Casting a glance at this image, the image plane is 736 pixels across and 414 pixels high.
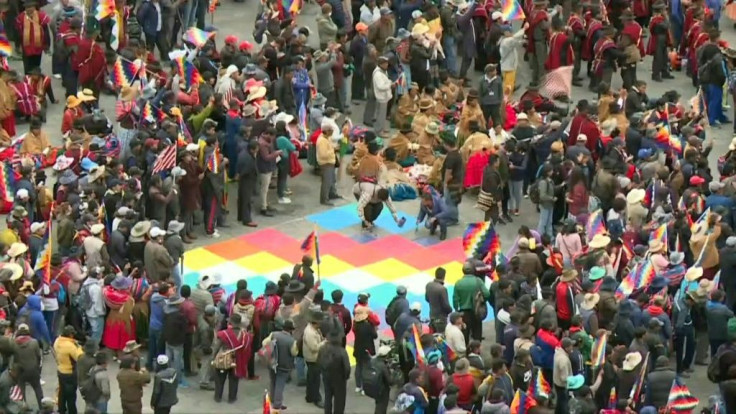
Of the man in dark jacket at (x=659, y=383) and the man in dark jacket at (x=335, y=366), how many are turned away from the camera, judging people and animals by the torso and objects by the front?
2

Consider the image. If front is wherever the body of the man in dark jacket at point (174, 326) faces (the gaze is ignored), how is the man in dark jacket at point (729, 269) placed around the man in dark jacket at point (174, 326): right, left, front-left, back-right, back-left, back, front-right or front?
front-right

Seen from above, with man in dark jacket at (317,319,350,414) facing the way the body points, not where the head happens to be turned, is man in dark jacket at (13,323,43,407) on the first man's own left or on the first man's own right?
on the first man's own left

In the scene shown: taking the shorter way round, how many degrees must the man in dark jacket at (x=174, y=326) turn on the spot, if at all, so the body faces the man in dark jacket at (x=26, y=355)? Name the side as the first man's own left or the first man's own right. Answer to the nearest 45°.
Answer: approximately 135° to the first man's own left

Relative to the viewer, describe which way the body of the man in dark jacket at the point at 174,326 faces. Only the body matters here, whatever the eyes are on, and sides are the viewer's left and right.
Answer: facing away from the viewer and to the right of the viewer

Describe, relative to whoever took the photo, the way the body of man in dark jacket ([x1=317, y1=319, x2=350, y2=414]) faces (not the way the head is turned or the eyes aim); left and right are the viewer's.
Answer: facing away from the viewer

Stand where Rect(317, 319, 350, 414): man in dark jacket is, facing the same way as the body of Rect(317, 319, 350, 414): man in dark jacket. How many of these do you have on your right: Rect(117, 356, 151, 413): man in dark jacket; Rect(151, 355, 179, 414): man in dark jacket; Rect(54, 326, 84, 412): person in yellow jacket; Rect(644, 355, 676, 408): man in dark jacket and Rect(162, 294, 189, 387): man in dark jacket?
1

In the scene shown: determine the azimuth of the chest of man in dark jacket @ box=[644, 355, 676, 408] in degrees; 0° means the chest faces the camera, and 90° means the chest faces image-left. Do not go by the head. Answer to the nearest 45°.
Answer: approximately 180°
